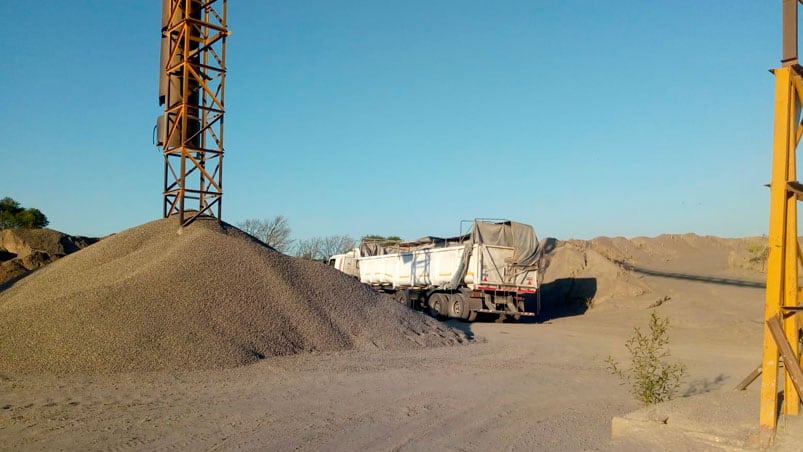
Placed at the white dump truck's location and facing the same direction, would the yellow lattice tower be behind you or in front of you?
behind

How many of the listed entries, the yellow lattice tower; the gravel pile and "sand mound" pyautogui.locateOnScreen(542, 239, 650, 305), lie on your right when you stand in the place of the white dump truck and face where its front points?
1

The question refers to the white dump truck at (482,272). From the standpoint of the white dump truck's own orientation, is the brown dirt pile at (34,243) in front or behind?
in front

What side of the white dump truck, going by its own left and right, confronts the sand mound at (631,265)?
right

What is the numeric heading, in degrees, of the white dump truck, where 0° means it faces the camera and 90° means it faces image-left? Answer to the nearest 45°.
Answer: approximately 135°

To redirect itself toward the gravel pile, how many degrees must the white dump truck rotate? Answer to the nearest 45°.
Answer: approximately 90° to its left

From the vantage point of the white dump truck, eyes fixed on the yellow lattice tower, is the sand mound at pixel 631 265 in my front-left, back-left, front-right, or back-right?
back-left

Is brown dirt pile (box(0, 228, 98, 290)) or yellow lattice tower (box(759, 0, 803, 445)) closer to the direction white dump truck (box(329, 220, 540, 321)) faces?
the brown dirt pile

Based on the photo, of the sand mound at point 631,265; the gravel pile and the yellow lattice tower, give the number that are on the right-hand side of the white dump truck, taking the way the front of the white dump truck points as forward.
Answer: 1

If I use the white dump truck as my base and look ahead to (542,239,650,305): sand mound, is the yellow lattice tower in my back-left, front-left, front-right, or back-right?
back-right

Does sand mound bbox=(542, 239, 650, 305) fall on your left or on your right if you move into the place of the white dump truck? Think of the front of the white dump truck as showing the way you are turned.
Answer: on your right

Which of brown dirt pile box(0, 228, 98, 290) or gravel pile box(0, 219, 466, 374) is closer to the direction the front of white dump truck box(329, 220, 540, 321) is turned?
the brown dirt pile
